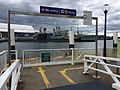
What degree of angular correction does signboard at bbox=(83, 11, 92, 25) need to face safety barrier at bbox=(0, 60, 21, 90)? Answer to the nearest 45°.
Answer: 0° — it already faces it

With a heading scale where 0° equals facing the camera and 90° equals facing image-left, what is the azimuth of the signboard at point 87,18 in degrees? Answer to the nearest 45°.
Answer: approximately 0°

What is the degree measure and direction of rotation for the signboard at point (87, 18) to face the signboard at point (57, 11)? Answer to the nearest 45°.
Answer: approximately 45° to its right

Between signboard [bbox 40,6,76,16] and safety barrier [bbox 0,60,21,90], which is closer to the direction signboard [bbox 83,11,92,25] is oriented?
the safety barrier

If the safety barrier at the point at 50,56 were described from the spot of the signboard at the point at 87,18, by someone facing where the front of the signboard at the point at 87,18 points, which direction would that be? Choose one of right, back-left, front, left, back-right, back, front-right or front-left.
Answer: back-right
